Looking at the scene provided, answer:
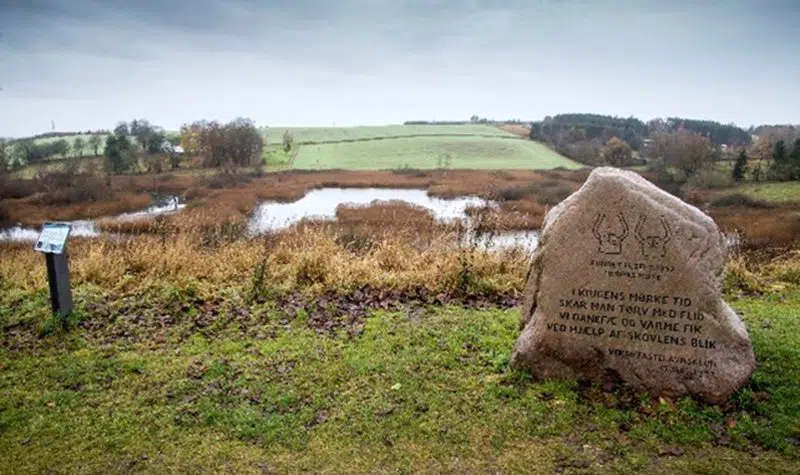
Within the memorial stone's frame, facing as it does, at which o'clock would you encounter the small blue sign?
The small blue sign is roughly at 3 o'clock from the memorial stone.

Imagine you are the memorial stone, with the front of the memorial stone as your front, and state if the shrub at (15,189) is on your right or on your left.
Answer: on your right

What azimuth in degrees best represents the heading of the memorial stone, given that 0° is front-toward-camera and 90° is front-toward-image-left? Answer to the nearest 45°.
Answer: approximately 0°

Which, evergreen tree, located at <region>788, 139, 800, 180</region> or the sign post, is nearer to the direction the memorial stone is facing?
the sign post

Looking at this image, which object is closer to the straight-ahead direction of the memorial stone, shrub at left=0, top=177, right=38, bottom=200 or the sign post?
the sign post

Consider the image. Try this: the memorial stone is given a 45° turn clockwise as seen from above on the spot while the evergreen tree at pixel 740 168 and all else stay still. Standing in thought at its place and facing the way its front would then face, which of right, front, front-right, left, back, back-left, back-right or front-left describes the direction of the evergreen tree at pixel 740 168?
back-right

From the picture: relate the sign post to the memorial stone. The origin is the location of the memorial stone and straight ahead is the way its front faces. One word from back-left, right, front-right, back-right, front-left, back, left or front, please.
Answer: right

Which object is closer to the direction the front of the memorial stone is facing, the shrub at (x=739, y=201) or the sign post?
the sign post

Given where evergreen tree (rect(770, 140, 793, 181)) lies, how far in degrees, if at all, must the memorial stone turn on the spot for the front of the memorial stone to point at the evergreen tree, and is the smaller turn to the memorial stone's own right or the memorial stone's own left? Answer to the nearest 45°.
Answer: approximately 180°

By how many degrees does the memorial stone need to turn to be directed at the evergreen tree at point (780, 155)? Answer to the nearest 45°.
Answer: approximately 180°

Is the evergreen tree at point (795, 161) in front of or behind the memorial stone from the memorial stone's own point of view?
behind

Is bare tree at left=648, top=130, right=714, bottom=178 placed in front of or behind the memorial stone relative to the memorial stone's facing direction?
behind

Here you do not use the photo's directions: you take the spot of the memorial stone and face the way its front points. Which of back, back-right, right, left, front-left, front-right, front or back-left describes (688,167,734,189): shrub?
back

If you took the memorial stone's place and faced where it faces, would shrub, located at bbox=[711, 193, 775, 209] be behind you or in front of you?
behind

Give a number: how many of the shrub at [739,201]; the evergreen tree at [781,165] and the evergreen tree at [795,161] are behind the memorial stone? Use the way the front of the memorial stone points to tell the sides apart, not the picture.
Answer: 3

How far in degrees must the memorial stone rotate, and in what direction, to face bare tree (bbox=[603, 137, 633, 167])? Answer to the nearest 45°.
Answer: approximately 180°
